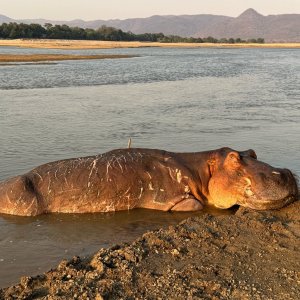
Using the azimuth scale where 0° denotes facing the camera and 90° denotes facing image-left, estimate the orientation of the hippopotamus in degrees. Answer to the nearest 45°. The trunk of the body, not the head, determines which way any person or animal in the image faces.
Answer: approximately 270°
